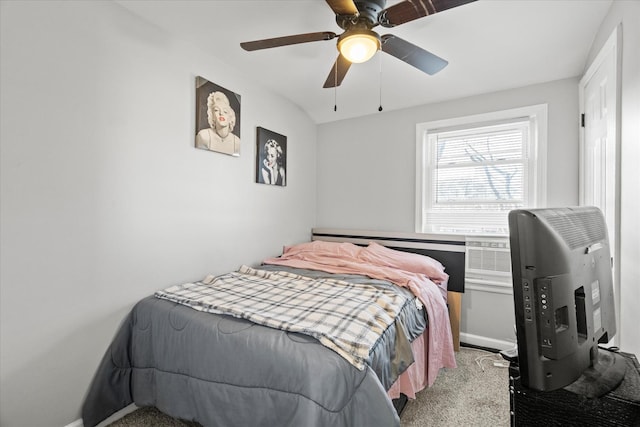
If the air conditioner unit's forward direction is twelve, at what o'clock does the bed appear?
The bed is roughly at 1 o'clock from the air conditioner unit.

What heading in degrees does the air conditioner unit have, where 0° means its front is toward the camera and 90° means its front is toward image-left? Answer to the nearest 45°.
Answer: approximately 0°

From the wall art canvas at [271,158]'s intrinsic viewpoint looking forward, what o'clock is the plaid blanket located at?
The plaid blanket is roughly at 1 o'clock from the wall art canvas.

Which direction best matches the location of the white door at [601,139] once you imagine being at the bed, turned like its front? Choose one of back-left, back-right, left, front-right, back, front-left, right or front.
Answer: back-left

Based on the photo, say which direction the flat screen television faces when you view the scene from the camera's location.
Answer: facing away from the viewer and to the left of the viewer

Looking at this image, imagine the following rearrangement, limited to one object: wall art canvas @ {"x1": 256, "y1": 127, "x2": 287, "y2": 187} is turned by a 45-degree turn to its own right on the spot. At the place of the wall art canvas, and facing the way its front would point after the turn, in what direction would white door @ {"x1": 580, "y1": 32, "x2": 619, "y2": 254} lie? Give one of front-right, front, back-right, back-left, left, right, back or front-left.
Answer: front-left

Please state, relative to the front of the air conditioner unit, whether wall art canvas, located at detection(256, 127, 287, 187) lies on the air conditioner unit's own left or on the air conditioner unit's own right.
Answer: on the air conditioner unit's own right

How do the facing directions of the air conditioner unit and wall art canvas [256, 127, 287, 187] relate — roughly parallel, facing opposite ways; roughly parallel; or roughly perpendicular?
roughly perpendicular

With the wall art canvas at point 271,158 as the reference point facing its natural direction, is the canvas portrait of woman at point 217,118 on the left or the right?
on its right

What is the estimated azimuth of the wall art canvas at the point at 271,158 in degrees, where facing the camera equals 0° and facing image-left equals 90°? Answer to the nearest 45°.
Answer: approximately 315°

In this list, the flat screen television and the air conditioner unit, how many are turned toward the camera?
1

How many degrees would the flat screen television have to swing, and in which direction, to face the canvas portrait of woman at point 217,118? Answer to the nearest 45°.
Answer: approximately 45° to its left

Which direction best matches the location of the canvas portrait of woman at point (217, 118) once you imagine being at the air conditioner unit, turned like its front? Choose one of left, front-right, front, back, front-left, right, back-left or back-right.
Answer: front-right
